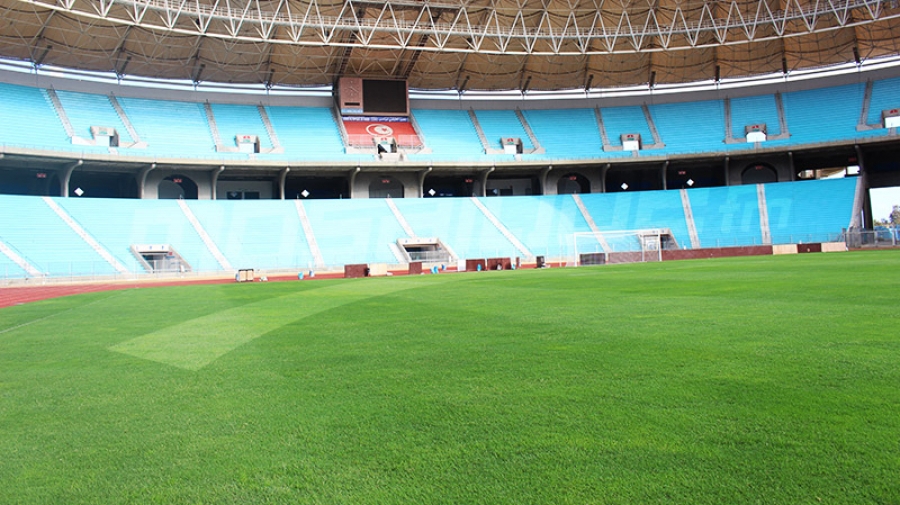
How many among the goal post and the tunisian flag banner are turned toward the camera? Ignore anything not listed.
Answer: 2

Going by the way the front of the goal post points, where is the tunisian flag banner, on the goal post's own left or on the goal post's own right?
on the goal post's own right

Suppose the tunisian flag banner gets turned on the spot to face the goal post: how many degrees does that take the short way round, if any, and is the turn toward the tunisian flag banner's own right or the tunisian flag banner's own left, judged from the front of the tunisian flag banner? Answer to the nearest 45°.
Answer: approximately 45° to the tunisian flag banner's own left

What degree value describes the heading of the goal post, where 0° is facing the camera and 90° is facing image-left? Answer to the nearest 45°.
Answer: approximately 0°

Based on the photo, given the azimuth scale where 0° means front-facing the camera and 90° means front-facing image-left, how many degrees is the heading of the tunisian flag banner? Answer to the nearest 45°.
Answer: approximately 0°
